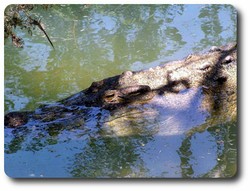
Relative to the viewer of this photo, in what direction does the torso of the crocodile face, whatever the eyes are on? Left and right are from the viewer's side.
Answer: facing to the left of the viewer
